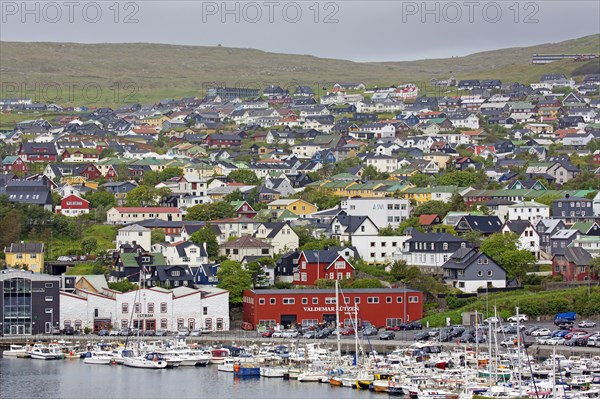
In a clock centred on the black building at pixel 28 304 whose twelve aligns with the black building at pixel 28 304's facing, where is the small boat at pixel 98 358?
The small boat is roughly at 11 o'clock from the black building.

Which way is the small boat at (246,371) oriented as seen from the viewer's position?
to the viewer's left

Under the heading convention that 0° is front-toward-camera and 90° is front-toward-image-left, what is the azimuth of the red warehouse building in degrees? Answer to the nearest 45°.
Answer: approximately 0°

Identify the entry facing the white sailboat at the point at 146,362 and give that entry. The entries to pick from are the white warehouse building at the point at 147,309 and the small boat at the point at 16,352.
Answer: the white warehouse building

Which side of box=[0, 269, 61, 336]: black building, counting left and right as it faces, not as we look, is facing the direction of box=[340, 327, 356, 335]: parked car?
left

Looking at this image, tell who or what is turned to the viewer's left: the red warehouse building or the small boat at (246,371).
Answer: the small boat

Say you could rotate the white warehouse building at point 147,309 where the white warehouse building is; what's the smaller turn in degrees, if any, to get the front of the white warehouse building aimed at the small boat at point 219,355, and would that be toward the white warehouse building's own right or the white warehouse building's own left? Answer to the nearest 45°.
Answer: approximately 45° to the white warehouse building's own left

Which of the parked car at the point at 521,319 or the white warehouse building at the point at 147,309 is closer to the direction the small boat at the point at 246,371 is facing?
the white warehouse building

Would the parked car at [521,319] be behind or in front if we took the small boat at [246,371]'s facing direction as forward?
behind

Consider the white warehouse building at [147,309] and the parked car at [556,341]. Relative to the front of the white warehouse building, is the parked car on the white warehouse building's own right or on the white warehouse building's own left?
on the white warehouse building's own left

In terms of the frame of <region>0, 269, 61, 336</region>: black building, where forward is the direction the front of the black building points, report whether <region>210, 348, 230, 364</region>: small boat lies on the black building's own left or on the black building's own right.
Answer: on the black building's own left

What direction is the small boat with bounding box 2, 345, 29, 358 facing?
to the viewer's left
